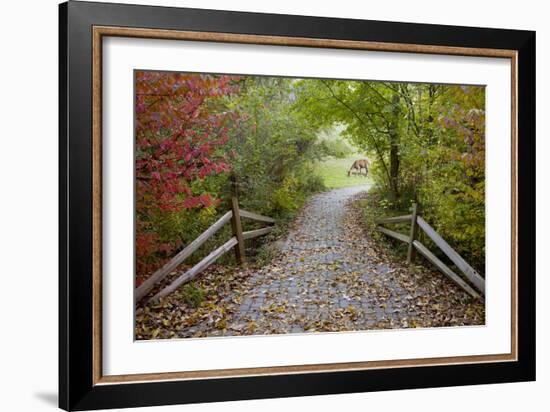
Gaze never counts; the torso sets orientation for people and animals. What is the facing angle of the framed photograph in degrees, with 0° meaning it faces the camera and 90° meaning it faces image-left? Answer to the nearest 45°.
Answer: approximately 315°
